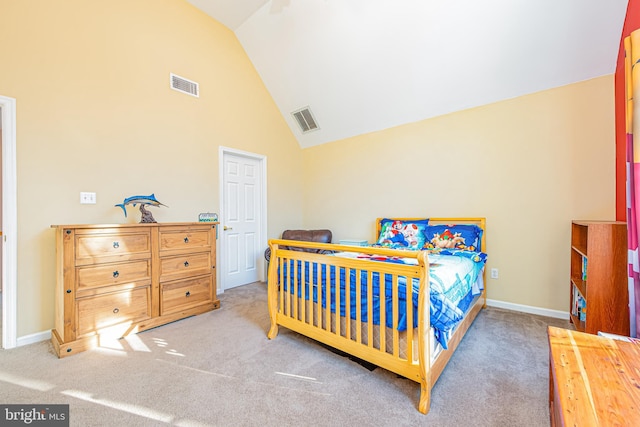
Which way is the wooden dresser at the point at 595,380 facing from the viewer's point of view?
to the viewer's left

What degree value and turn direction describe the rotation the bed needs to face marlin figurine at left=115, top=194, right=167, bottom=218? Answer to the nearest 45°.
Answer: approximately 45° to its right

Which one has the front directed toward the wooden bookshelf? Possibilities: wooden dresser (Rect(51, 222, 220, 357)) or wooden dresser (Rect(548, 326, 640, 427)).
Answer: wooden dresser (Rect(51, 222, 220, 357))

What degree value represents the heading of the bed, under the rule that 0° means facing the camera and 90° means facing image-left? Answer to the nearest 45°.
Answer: approximately 45°

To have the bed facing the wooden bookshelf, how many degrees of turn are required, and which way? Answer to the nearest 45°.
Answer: approximately 135° to its left

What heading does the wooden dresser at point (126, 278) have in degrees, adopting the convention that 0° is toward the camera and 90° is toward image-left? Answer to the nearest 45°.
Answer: approximately 315°

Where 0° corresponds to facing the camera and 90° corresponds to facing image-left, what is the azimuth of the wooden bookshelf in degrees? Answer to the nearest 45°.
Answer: approximately 90°

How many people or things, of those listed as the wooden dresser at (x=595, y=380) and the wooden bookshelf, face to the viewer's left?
2

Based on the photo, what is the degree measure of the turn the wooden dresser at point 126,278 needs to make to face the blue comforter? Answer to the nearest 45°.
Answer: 0° — it already faces it
